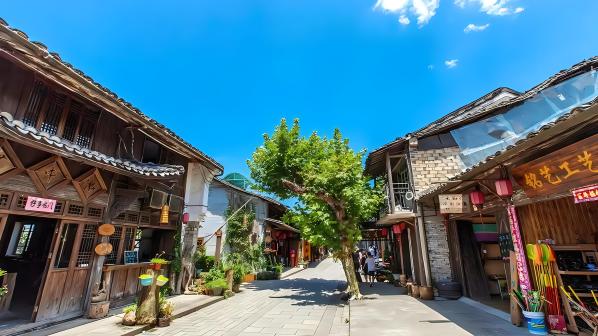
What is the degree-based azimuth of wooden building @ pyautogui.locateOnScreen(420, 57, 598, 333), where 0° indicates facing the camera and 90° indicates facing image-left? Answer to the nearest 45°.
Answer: approximately 45°

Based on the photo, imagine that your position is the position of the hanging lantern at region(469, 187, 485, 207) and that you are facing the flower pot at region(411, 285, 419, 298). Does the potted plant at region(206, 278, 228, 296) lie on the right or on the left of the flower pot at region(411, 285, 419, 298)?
left

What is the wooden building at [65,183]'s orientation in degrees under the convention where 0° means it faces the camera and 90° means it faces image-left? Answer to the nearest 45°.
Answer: approximately 315°

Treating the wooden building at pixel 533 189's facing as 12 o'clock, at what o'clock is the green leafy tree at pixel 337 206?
The green leafy tree is roughly at 2 o'clock from the wooden building.

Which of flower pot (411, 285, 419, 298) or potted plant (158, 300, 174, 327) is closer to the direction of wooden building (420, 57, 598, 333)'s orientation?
the potted plant

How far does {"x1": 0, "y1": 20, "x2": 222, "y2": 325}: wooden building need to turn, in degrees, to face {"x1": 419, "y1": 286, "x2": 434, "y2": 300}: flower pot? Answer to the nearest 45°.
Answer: approximately 45° to its left

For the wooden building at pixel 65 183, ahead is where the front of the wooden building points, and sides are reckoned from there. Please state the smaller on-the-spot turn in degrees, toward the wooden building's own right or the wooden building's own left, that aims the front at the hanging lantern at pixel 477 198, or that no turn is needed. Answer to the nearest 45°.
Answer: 0° — it already faces it

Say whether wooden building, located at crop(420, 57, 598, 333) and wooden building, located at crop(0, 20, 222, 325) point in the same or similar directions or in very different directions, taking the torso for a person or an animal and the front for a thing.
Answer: very different directions

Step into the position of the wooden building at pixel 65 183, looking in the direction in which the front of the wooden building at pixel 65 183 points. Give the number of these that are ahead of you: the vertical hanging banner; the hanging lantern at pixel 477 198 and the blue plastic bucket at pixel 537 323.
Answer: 3
